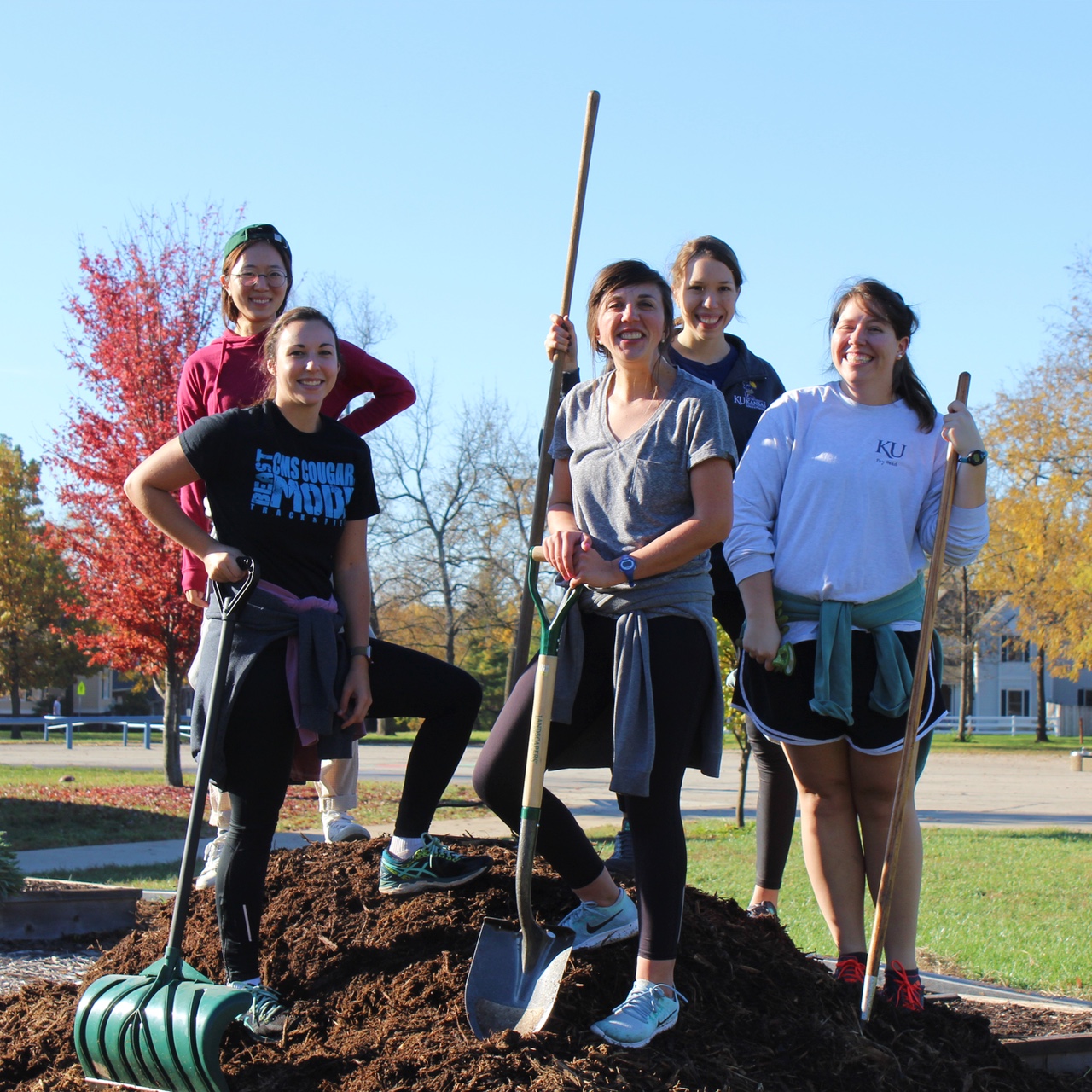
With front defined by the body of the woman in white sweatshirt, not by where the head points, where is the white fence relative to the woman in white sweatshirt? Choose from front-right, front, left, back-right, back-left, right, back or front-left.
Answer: back

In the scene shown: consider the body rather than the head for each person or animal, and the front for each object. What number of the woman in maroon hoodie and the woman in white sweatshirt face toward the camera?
2

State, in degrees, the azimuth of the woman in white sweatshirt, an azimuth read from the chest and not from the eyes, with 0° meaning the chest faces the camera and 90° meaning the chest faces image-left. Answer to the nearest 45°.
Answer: approximately 0°

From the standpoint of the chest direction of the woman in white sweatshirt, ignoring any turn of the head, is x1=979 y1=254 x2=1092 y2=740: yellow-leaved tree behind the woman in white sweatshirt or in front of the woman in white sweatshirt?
behind

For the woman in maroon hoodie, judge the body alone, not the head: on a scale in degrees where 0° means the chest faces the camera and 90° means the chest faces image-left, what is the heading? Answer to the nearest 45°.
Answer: approximately 0°

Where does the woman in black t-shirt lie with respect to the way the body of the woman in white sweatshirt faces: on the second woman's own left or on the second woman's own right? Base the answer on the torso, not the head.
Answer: on the second woman's own right

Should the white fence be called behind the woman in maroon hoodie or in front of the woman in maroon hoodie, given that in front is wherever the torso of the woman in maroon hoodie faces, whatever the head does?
behind

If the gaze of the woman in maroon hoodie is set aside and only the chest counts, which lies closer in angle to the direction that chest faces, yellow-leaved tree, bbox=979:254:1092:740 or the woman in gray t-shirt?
the woman in gray t-shirt

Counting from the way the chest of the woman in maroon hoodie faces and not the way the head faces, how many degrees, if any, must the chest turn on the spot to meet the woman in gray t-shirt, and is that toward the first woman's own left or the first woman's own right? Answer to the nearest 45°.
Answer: approximately 45° to the first woman's own left

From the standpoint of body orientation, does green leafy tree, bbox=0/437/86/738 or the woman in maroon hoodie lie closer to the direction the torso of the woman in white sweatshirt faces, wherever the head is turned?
the woman in maroon hoodie
